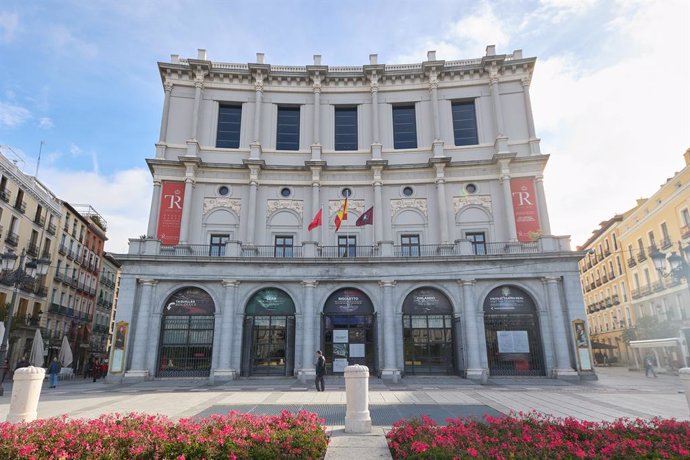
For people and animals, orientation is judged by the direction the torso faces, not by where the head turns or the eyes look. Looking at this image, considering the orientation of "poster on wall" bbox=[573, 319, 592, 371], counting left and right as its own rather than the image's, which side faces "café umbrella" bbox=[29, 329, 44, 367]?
right

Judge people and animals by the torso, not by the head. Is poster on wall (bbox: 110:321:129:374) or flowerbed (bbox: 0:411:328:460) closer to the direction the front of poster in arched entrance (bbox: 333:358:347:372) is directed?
the flowerbed

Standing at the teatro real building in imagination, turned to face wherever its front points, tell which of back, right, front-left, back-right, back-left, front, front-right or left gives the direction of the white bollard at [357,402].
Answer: front

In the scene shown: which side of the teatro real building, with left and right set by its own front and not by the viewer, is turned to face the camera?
front

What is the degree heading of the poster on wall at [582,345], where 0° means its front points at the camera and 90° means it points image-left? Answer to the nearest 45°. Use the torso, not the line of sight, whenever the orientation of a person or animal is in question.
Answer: approximately 315°

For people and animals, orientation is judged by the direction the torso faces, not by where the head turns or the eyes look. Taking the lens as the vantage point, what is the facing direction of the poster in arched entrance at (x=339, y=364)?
facing the viewer

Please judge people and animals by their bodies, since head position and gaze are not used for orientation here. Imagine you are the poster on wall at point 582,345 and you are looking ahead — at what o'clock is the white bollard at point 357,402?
The white bollard is roughly at 2 o'clock from the poster on wall.

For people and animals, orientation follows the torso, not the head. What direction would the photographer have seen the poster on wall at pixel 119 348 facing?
facing the viewer and to the left of the viewer

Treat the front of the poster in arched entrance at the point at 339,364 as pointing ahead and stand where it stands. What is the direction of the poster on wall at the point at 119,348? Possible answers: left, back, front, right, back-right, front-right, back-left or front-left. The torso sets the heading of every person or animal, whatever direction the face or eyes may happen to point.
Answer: right

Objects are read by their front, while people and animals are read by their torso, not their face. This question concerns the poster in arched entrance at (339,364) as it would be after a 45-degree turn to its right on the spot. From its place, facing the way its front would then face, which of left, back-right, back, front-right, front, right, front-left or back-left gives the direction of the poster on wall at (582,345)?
back-left

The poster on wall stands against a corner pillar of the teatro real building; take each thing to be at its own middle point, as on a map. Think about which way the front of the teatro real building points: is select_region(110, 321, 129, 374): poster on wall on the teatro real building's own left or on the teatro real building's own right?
on the teatro real building's own right

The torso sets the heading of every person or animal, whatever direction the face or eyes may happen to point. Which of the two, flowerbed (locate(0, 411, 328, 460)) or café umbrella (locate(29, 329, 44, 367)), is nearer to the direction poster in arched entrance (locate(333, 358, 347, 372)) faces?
the flowerbed

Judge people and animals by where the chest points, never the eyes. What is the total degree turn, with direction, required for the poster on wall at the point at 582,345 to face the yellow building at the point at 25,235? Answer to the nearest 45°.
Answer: approximately 135° to its right

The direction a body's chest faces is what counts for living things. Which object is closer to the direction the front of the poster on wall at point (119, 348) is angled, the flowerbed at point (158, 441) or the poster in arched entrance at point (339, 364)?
the flowerbed
